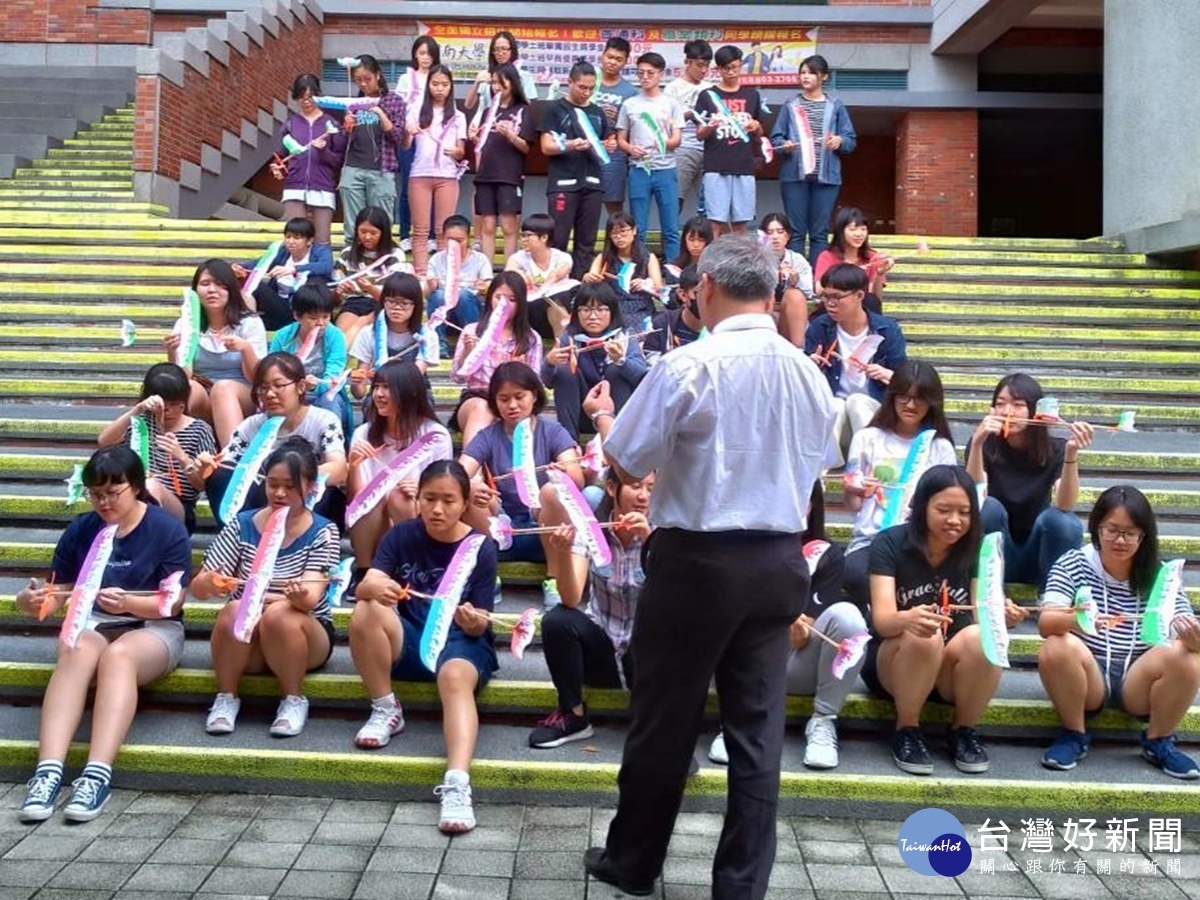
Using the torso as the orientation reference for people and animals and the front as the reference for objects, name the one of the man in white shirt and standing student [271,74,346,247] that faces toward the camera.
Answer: the standing student

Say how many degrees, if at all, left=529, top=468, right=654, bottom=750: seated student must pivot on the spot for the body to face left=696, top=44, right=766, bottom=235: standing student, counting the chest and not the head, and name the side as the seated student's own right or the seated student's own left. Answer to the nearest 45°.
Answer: approximately 135° to the seated student's own right

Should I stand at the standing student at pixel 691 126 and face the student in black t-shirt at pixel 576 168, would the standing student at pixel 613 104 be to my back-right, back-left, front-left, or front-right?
front-right

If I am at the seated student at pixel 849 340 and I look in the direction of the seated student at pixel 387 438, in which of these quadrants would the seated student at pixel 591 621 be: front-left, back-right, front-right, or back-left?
front-left

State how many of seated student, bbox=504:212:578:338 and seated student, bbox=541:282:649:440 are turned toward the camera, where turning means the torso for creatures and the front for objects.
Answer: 2

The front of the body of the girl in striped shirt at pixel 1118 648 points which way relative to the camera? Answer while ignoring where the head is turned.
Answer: toward the camera

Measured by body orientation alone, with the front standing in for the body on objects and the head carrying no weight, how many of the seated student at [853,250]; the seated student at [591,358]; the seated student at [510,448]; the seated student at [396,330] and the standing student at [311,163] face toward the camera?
5

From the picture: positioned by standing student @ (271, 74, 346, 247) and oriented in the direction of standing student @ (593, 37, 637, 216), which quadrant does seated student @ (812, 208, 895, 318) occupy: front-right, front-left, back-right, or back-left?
front-right

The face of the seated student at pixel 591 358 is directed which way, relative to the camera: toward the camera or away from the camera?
toward the camera

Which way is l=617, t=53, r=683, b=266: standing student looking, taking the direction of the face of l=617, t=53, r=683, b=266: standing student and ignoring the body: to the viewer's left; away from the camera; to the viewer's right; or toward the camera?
toward the camera

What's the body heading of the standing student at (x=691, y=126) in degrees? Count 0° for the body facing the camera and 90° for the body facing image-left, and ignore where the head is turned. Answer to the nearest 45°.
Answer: approximately 315°

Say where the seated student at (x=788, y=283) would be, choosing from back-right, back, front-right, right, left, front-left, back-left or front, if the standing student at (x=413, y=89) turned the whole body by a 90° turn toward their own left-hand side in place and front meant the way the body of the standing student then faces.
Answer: front-right

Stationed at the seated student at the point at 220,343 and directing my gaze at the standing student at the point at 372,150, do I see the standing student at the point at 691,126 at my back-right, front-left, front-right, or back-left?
front-right

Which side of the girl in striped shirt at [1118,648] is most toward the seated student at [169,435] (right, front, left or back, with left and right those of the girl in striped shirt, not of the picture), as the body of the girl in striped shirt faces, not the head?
right

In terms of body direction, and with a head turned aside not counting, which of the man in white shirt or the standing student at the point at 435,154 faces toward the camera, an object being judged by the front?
the standing student

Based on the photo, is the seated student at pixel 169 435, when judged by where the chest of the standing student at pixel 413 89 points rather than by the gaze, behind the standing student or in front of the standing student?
in front

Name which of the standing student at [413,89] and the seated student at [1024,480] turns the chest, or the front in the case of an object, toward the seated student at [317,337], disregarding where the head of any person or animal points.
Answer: the standing student

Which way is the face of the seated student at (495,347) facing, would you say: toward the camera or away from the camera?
toward the camera

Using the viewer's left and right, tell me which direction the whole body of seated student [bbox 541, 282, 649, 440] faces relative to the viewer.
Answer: facing the viewer
